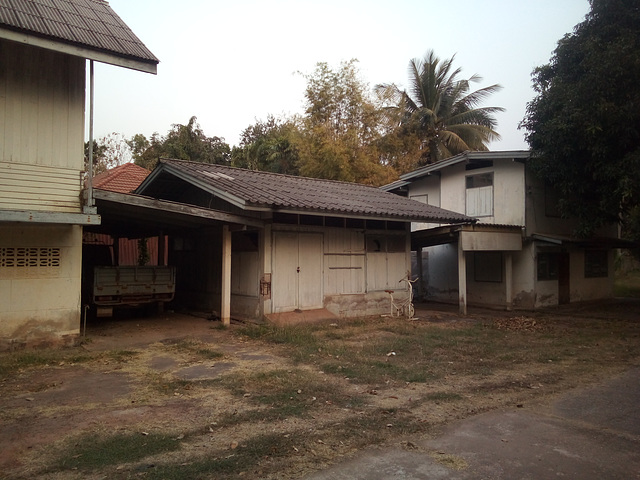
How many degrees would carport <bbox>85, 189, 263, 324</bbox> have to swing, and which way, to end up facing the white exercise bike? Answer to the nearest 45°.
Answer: approximately 90° to its left

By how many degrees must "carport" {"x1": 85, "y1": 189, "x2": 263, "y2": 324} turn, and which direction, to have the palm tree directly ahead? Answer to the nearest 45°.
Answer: approximately 135° to its left

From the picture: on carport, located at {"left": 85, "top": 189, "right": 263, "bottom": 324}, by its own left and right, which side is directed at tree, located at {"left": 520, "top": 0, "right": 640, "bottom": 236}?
left

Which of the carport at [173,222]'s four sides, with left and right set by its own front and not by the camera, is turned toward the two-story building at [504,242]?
left

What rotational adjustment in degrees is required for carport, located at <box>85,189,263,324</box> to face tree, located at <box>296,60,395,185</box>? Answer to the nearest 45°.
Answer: approximately 135° to its left

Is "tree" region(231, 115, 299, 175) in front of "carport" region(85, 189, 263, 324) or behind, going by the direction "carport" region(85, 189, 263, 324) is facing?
behind

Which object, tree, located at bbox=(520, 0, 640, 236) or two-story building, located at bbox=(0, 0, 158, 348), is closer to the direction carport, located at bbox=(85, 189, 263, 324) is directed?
the two-story building

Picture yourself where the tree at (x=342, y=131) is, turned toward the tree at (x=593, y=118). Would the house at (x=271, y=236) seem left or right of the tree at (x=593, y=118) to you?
right

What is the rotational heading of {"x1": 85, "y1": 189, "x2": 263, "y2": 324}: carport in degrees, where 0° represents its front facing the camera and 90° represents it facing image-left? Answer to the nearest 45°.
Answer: approximately 0°
